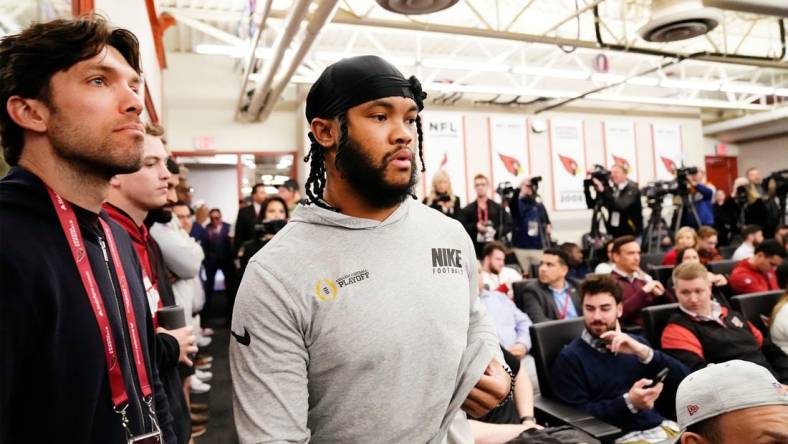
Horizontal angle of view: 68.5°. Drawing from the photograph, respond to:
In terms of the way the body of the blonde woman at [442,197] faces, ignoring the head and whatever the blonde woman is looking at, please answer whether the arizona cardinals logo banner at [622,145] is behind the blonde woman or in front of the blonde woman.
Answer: behind

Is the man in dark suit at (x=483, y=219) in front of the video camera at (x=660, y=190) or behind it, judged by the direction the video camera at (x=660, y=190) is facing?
in front

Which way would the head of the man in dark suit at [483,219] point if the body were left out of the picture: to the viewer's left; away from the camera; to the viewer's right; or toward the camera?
toward the camera

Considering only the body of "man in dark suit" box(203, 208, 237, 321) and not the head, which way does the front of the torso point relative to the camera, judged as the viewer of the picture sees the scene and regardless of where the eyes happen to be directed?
toward the camera

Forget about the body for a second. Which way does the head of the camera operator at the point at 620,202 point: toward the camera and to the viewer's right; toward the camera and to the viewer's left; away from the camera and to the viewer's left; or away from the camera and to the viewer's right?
toward the camera and to the viewer's left

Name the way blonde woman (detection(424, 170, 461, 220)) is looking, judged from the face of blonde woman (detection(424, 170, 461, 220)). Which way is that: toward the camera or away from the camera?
toward the camera

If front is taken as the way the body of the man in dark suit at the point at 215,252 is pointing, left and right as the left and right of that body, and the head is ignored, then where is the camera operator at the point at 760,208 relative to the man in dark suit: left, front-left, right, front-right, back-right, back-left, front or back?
left

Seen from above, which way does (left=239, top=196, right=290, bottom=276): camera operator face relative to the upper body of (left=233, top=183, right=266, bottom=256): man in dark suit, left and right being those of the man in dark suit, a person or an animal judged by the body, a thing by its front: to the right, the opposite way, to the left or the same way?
the same way

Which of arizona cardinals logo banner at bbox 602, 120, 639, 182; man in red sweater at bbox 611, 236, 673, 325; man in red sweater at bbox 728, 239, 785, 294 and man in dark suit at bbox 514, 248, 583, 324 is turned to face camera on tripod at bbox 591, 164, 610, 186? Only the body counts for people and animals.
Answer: the arizona cardinals logo banner

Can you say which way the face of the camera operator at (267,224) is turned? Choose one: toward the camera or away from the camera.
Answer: toward the camera

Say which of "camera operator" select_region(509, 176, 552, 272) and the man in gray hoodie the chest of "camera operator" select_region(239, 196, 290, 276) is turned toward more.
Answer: the man in gray hoodie

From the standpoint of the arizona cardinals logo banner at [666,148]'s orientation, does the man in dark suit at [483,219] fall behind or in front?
in front

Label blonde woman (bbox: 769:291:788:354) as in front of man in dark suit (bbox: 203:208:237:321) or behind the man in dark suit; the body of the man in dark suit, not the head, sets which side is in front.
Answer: in front

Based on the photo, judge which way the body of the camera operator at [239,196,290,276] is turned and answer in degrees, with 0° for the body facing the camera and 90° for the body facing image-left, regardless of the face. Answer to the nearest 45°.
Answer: approximately 315°
